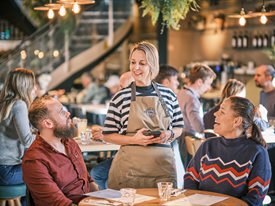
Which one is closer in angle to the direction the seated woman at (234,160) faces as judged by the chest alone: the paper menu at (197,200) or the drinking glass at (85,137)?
the paper menu

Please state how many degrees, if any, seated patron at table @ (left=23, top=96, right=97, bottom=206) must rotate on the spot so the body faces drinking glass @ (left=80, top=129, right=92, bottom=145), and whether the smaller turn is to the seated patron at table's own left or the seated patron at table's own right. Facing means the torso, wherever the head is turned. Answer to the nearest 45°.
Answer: approximately 135° to the seated patron at table's own left

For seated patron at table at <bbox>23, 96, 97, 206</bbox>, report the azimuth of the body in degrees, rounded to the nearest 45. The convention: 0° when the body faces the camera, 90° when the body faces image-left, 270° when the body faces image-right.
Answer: approximately 315°

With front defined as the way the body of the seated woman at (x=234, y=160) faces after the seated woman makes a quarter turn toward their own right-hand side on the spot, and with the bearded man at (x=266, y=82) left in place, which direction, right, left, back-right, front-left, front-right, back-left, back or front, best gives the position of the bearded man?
front-right

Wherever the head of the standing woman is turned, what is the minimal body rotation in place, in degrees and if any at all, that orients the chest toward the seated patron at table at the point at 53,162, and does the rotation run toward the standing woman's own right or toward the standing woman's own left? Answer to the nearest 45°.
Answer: approximately 45° to the standing woman's own right

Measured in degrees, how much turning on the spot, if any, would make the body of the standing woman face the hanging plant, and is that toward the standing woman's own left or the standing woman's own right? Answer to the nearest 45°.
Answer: approximately 180°

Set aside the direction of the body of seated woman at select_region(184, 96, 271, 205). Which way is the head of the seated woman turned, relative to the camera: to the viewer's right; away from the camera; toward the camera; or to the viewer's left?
to the viewer's left

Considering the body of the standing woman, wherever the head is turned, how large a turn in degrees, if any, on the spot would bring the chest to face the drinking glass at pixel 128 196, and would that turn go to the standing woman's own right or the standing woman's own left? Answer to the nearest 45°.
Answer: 0° — they already face it

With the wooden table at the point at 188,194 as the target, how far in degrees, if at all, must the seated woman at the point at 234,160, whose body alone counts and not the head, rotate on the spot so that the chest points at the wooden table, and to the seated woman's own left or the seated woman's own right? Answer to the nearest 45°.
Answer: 0° — they already face it

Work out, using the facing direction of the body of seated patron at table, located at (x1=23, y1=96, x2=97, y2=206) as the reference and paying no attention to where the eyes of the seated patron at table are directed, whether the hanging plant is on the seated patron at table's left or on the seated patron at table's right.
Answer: on the seated patron at table's left

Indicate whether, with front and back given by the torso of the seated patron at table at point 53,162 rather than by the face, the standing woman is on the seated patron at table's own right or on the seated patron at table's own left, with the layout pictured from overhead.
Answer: on the seated patron at table's own left

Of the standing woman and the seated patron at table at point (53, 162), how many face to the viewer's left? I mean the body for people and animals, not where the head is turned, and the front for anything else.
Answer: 0

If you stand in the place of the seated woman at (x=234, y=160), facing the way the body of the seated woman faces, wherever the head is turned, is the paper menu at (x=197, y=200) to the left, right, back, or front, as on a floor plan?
front

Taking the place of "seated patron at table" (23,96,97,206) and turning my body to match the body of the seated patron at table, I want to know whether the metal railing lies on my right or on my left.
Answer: on my left

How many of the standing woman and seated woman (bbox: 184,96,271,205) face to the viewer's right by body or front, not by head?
0

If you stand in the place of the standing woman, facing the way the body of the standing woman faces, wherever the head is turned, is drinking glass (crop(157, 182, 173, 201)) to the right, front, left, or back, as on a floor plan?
front

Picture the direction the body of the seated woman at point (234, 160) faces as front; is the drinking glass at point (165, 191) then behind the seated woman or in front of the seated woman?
in front

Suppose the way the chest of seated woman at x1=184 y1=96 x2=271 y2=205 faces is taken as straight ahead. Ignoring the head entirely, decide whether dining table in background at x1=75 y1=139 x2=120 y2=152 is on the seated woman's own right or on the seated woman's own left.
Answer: on the seated woman's own right
